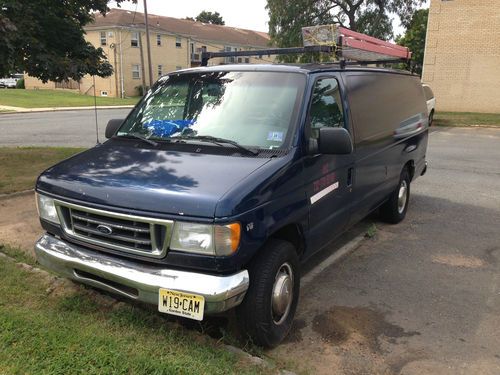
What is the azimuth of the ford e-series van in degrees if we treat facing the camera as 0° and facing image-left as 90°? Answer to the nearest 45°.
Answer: approximately 45°

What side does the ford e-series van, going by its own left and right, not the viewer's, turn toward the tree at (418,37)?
back

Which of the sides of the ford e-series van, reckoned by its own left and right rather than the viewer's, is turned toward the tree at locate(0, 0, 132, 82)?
right

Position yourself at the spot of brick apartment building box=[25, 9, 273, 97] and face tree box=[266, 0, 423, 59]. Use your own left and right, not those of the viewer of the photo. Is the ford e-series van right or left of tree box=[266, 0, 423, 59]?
right

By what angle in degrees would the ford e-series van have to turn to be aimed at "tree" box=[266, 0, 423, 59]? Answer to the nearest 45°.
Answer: approximately 135° to its right

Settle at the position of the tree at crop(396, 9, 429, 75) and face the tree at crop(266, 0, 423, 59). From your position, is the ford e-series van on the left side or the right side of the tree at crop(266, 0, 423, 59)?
left

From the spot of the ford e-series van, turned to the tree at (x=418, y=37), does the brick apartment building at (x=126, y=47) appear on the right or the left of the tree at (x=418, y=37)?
left

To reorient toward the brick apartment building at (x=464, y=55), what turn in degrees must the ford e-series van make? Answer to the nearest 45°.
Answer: approximately 180°
